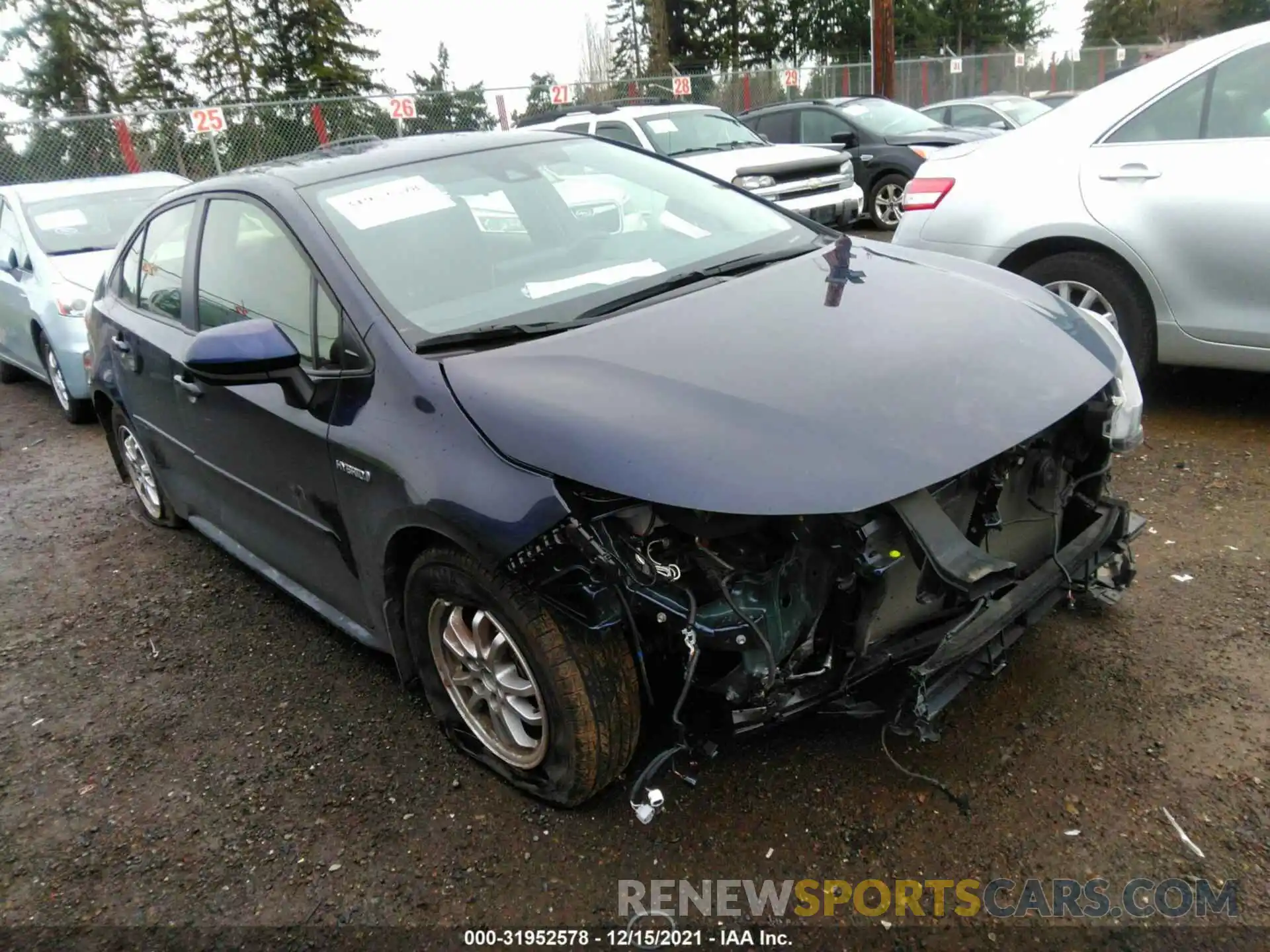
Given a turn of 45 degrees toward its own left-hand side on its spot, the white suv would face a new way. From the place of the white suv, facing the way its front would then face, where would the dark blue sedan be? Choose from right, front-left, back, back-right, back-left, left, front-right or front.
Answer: right

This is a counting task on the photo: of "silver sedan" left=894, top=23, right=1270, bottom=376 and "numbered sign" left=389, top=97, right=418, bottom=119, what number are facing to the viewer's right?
1

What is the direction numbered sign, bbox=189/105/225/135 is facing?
toward the camera

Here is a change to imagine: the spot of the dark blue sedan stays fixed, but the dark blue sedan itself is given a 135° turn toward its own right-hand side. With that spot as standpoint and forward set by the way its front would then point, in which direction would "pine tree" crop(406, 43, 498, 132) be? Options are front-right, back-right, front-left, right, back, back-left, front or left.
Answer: right

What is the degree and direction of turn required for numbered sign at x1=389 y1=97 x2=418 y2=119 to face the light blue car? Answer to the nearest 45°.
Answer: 0° — it already faces it

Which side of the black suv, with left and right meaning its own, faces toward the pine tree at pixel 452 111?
back

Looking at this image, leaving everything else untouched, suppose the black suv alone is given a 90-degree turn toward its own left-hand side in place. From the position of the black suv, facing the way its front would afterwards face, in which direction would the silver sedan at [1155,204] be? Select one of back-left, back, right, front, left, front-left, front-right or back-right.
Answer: back-right

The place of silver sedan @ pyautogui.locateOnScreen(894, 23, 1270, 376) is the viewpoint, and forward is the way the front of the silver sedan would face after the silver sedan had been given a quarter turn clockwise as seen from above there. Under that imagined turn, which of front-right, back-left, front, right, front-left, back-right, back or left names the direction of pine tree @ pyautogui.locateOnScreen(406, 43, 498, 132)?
back-right

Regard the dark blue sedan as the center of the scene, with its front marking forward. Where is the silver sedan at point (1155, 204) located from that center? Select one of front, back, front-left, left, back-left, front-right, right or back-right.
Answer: left

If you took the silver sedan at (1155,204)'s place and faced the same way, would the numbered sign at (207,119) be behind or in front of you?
behind

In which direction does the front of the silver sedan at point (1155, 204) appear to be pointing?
to the viewer's right

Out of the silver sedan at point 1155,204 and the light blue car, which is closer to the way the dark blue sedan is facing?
the silver sedan

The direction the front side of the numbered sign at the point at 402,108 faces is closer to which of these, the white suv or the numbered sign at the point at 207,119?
the white suv

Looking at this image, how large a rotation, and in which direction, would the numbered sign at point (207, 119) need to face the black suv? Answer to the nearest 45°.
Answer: approximately 45° to its left
